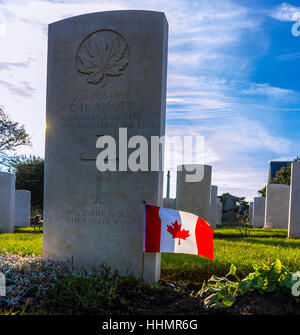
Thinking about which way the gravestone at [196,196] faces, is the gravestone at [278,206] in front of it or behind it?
behind

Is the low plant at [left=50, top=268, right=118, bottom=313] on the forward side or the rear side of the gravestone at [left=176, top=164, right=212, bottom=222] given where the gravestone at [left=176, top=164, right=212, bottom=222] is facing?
on the forward side

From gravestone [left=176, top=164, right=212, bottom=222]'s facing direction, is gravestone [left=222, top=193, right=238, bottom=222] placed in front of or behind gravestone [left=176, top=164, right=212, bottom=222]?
behind

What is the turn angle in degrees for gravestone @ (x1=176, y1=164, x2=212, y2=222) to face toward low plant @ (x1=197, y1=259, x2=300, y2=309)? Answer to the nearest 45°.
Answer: approximately 45° to its left

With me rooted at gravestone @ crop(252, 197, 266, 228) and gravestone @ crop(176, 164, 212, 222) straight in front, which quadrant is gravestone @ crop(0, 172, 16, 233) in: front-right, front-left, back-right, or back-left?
front-right

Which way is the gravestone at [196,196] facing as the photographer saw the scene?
facing the viewer and to the left of the viewer

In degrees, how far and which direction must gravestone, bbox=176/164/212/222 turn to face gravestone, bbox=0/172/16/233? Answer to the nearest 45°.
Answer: approximately 45° to its right

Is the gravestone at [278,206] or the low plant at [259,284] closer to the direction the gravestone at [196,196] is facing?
the low plant

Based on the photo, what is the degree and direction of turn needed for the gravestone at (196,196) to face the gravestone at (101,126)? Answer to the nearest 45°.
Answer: approximately 45° to its left

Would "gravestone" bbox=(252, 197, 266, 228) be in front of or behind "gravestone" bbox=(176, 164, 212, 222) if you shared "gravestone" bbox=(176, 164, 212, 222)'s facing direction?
behind
